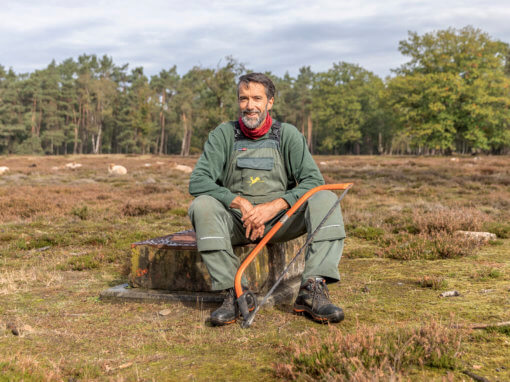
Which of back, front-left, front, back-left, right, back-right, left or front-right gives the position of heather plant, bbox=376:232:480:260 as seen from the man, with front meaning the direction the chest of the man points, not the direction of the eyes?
back-left

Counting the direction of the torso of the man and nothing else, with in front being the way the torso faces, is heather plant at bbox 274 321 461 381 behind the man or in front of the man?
in front

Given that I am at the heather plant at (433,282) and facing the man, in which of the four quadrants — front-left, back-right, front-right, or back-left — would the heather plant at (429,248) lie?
back-right

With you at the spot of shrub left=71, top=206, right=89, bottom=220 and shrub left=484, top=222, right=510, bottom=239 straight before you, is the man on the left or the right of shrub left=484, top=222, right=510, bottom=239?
right

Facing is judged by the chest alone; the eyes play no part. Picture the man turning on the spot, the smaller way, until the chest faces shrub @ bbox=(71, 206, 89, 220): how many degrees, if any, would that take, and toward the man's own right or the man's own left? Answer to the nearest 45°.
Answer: approximately 135° to the man's own right

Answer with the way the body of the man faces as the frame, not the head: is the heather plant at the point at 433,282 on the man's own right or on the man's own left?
on the man's own left

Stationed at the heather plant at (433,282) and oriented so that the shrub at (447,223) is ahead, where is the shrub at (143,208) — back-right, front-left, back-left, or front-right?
front-left

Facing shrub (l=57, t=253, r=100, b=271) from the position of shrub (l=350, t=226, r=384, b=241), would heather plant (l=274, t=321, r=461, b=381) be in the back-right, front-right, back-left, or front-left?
front-left

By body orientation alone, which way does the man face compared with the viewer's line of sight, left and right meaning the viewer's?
facing the viewer

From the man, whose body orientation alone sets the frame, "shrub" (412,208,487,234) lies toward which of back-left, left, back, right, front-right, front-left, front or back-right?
back-left

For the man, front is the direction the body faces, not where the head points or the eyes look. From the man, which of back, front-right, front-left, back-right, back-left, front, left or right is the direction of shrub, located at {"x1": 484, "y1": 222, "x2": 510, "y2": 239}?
back-left

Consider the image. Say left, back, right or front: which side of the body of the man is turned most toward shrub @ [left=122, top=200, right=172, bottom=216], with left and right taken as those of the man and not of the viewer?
back

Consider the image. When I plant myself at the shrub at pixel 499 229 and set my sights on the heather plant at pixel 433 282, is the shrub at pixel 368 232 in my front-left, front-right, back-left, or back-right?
front-right
